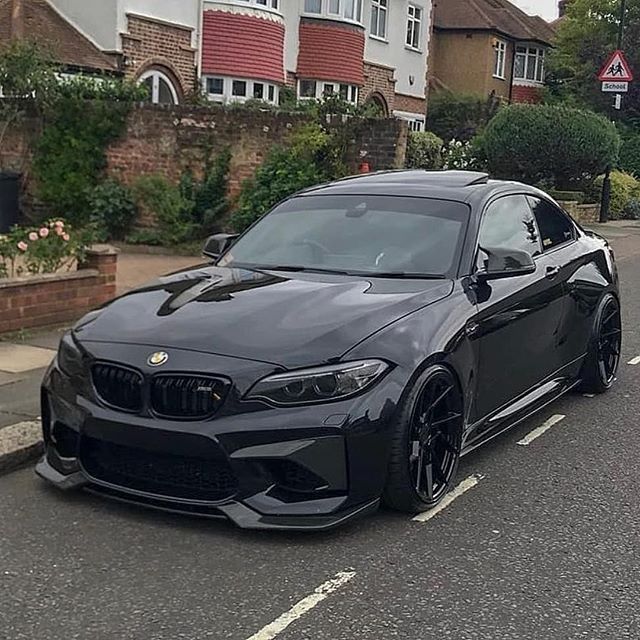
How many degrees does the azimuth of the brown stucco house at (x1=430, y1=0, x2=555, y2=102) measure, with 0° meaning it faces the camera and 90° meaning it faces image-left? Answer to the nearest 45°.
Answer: approximately 315°

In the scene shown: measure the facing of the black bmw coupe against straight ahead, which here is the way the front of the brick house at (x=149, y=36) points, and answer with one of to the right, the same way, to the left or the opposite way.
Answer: to the right

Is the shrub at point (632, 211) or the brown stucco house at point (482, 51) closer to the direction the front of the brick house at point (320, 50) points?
the shrub

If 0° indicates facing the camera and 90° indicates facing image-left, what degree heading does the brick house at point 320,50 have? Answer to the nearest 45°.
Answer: approximately 315°

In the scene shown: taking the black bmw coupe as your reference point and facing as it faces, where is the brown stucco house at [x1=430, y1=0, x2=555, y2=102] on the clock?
The brown stucco house is roughly at 5 o'clock from the black bmw coupe.

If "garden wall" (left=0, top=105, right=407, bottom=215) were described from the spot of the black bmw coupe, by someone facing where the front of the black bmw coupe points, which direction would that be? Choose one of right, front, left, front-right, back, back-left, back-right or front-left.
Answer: back-right

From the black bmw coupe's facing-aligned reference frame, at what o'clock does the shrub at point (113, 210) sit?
The shrub is roughly at 4 o'clock from the black bmw coupe.

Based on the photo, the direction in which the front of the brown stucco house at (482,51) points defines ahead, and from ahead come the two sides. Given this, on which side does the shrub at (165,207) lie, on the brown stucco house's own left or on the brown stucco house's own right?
on the brown stucco house's own right

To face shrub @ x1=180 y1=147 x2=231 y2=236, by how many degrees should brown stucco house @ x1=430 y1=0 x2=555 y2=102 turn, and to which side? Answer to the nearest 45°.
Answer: approximately 45° to its right

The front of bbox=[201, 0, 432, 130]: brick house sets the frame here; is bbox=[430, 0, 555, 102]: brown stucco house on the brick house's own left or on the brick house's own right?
on the brick house's own left

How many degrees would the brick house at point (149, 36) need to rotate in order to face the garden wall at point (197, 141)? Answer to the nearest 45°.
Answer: approximately 45° to its right
